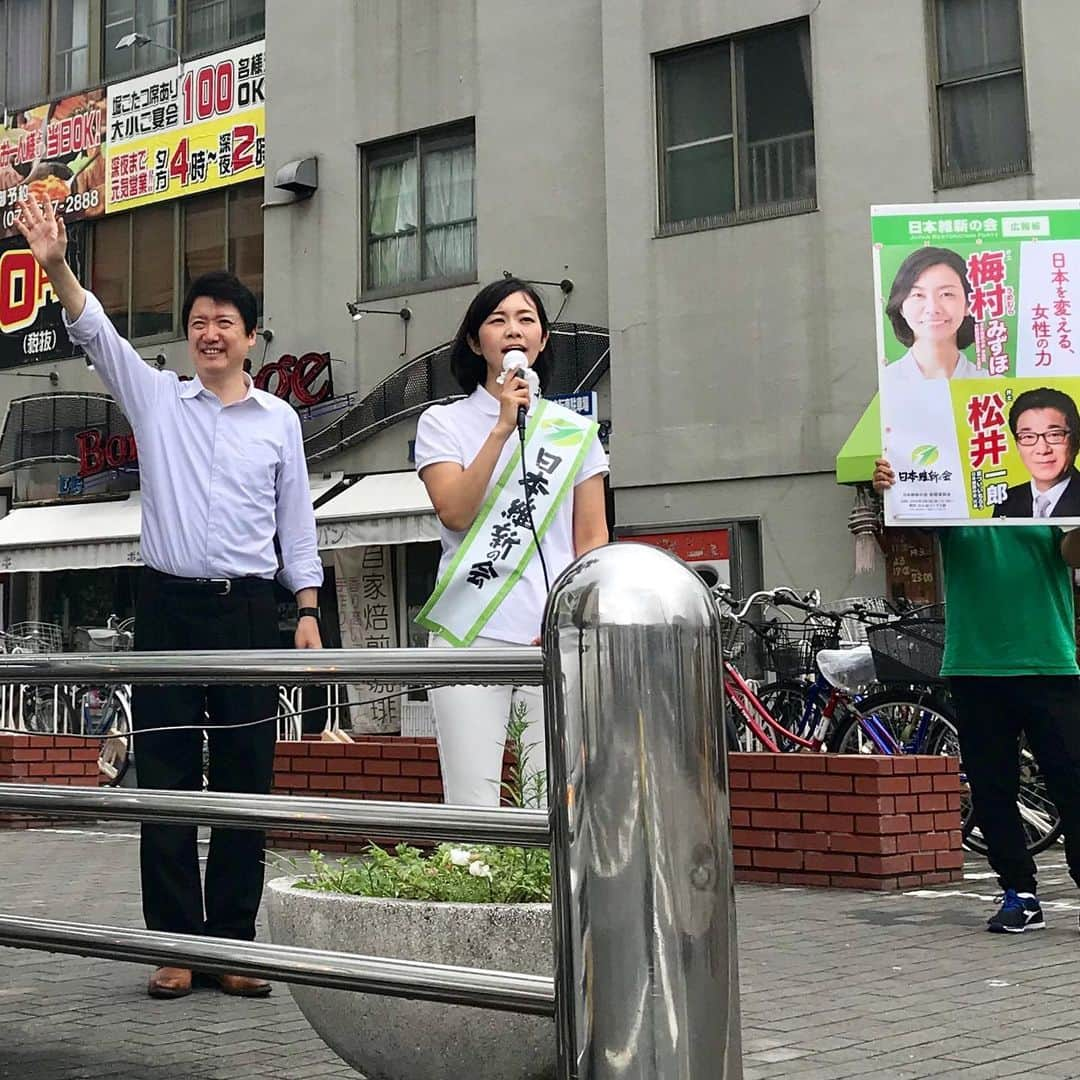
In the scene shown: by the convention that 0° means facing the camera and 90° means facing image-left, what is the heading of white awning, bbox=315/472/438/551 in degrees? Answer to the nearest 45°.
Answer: approximately 0°

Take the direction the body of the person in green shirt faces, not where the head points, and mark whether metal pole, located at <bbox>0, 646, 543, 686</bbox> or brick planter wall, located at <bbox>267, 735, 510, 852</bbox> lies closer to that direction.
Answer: the metal pole

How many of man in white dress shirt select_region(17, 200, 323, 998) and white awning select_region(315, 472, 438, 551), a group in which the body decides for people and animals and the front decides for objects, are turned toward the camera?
2

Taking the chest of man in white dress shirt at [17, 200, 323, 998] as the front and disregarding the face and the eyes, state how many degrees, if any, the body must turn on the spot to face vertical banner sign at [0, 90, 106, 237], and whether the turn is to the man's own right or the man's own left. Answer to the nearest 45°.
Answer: approximately 180°

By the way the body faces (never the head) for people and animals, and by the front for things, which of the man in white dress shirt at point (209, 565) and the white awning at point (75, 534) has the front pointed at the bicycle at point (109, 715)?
the white awning

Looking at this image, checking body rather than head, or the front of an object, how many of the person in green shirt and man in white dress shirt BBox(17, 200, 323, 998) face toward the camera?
2
